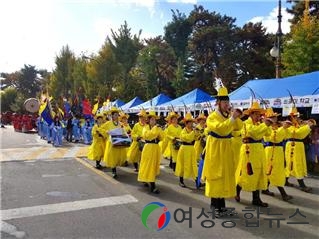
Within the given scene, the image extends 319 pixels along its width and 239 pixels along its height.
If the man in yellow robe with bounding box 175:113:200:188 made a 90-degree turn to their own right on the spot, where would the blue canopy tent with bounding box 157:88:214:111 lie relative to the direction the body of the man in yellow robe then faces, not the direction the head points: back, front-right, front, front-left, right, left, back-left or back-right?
back-right

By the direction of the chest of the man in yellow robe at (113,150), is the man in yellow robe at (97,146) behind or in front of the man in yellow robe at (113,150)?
behind

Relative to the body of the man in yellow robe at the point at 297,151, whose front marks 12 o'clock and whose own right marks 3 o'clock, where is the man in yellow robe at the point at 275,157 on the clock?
the man in yellow robe at the point at 275,157 is roughly at 2 o'clock from the man in yellow robe at the point at 297,151.

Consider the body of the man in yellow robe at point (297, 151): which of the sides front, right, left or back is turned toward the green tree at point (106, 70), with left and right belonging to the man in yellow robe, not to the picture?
back

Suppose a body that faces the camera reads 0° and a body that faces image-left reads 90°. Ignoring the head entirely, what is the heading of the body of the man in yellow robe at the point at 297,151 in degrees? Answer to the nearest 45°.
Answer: approximately 315°

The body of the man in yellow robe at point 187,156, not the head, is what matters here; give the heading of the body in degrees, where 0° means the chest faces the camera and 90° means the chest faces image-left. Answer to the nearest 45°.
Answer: approximately 315°

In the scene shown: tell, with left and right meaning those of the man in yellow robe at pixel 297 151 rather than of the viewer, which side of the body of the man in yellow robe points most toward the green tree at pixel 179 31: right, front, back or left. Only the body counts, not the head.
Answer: back

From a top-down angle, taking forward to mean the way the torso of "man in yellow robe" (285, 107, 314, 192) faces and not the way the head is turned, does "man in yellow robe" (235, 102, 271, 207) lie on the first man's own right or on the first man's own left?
on the first man's own right

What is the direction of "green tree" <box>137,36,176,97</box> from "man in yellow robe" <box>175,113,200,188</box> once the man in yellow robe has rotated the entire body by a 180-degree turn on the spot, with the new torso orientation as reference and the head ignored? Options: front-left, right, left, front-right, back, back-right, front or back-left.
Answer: front-right
